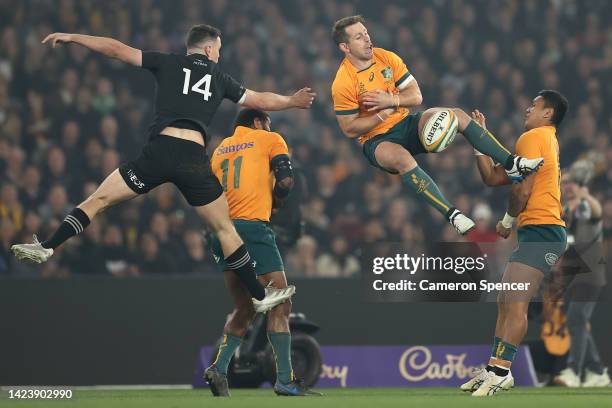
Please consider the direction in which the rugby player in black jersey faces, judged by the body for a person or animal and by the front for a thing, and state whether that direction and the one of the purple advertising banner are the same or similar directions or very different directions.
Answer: very different directions

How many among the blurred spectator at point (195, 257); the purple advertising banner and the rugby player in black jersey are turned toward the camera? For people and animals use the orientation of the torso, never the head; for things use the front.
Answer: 2

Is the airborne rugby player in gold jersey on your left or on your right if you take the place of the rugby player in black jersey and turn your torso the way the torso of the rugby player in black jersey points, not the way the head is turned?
on your right

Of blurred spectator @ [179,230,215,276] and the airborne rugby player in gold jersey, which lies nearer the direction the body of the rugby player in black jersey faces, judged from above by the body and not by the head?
the blurred spectator

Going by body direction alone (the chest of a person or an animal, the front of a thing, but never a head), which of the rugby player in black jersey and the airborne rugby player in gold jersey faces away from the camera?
the rugby player in black jersey

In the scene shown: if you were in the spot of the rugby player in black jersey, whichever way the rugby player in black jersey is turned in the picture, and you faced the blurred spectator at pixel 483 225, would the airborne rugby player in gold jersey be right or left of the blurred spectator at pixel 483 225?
right

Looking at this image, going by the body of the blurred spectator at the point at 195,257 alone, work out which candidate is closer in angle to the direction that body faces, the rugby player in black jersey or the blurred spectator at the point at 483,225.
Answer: the rugby player in black jersey

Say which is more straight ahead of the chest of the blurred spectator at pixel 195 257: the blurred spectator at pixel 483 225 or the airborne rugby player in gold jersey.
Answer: the airborne rugby player in gold jersey

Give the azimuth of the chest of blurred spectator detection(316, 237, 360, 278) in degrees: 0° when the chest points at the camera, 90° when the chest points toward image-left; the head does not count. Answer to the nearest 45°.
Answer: approximately 0°

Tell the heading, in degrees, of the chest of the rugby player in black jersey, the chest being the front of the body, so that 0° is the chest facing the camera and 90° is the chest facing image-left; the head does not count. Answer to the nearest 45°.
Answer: approximately 180°

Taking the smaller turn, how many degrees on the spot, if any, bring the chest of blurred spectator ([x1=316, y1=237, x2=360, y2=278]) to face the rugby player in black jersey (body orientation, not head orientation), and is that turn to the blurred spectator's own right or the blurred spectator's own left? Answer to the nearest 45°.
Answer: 0° — they already face them
